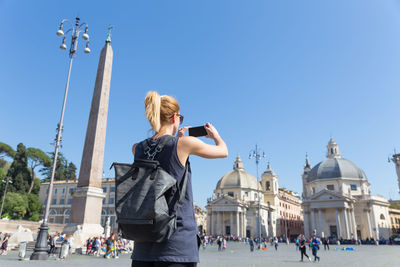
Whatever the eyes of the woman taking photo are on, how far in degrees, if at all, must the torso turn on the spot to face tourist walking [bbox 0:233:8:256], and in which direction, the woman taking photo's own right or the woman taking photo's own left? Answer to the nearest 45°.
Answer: approximately 90° to the woman taking photo's own left

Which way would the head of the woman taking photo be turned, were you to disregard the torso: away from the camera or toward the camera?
away from the camera

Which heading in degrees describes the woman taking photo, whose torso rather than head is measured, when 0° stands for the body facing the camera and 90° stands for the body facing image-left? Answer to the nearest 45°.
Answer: approximately 225°

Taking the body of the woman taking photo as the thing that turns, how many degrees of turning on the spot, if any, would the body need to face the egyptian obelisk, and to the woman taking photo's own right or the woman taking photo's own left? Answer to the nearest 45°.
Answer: approximately 45° to the woman taking photo's own left
